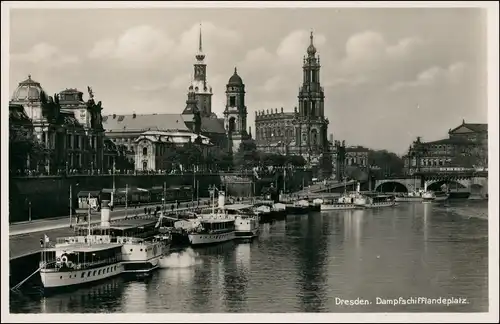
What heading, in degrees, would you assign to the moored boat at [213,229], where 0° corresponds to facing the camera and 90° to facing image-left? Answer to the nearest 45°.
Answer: approximately 45°

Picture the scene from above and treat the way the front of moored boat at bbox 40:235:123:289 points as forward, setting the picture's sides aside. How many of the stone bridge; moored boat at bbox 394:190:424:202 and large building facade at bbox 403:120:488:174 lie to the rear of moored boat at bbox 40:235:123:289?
3

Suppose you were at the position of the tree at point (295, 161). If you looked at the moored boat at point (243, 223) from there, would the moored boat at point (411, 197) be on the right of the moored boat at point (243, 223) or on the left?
left

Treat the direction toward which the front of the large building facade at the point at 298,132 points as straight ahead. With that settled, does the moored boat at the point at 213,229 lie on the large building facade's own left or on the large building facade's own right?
on the large building facade's own right

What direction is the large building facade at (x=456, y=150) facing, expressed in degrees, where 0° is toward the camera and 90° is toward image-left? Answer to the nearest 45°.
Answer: approximately 45°

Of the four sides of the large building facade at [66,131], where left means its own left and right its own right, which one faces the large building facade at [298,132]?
left

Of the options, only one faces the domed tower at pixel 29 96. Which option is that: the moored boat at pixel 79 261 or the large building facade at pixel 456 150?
the large building facade

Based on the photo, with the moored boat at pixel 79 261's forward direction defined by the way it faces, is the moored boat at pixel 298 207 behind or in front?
behind

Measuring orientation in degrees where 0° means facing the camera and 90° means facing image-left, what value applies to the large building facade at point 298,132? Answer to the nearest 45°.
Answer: approximately 315°

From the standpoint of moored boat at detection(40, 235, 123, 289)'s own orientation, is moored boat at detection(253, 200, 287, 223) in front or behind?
behind

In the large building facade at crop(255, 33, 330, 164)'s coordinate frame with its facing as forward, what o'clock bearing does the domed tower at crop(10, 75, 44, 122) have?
The domed tower is roughly at 2 o'clock from the large building facade.

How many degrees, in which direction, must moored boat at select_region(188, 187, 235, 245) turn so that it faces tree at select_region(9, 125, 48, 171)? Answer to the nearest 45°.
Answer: approximately 45° to its right

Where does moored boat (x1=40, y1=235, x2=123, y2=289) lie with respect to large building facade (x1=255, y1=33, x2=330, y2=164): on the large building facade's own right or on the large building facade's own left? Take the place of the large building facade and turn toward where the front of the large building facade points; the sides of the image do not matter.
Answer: on the large building facade's own right
